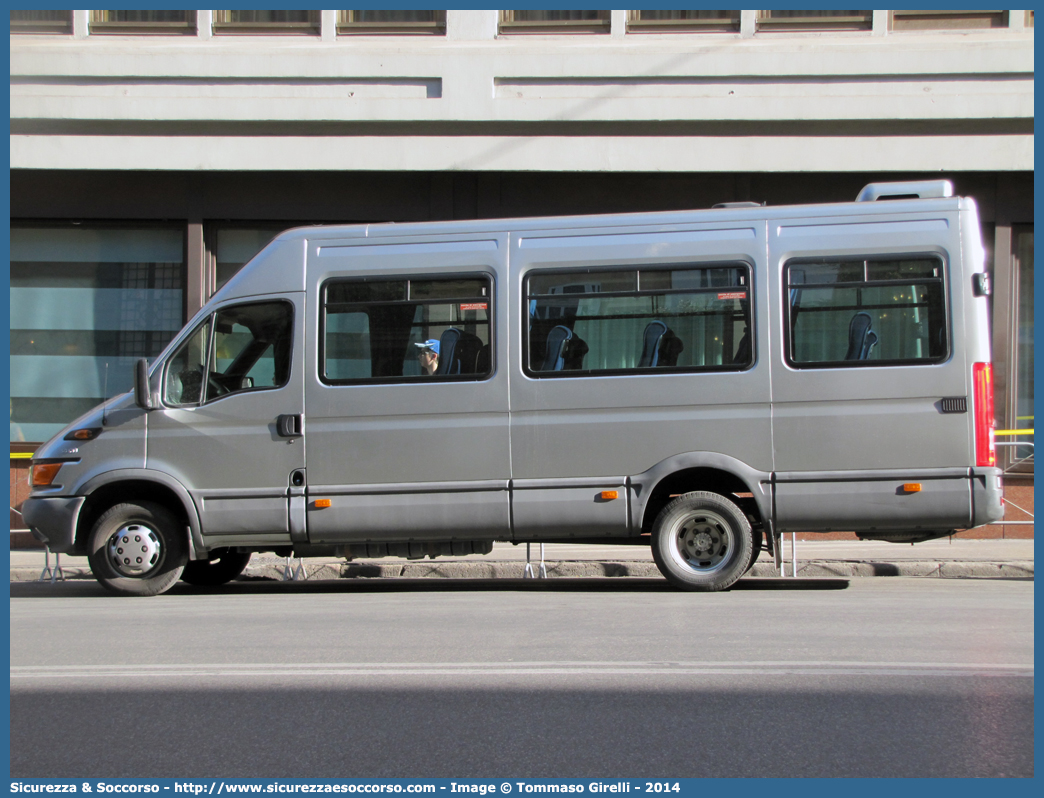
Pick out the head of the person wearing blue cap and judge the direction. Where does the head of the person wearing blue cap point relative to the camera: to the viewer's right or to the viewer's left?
to the viewer's left

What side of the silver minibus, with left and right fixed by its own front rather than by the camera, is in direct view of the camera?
left
